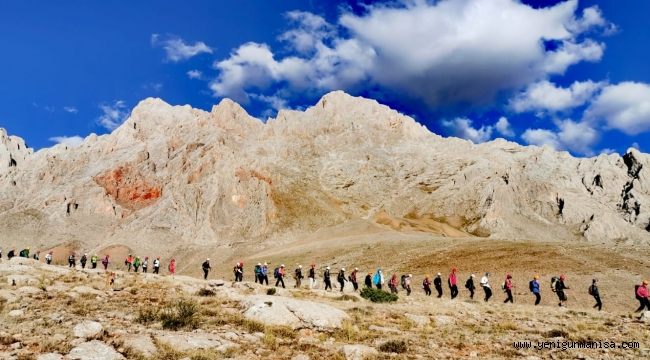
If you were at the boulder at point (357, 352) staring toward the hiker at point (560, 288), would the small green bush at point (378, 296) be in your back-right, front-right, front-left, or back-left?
front-left

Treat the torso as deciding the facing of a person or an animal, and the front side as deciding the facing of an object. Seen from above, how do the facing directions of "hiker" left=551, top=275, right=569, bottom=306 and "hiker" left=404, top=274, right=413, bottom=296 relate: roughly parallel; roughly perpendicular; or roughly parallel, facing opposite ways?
roughly parallel
